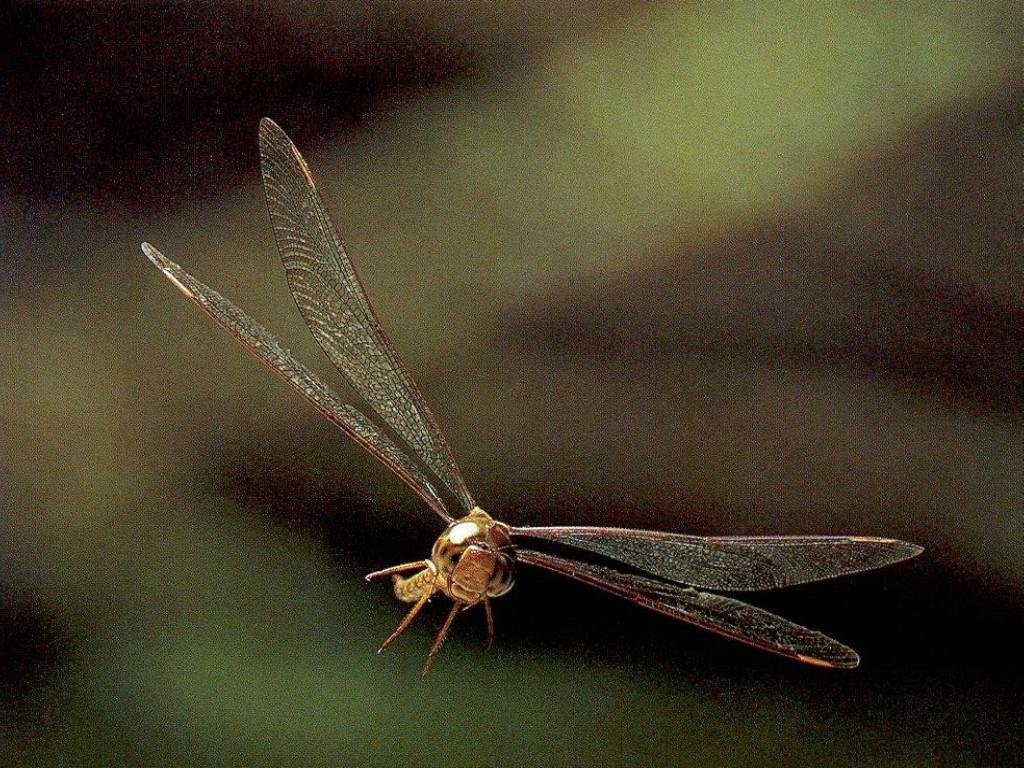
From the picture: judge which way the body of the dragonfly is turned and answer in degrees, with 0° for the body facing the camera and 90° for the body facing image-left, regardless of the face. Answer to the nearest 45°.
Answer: approximately 0°
